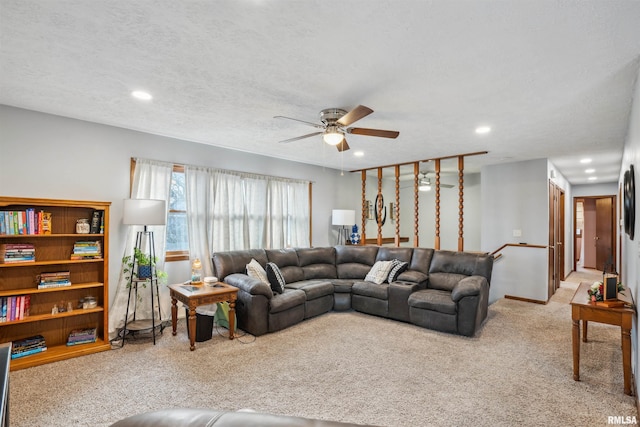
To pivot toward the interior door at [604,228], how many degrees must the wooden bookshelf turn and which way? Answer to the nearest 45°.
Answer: approximately 45° to its left

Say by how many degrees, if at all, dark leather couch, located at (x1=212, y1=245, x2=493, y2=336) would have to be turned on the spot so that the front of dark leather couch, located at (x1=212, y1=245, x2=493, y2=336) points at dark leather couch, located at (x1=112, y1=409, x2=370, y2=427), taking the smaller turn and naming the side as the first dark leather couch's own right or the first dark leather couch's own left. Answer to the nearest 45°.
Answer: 0° — it already faces it

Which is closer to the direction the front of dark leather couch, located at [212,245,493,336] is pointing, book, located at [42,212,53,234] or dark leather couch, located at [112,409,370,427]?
the dark leather couch

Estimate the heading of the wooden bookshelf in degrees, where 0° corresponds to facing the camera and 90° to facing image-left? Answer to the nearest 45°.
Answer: approximately 315°

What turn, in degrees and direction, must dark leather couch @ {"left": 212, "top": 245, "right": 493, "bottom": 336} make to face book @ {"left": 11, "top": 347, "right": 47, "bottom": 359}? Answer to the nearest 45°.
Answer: approximately 45° to its right

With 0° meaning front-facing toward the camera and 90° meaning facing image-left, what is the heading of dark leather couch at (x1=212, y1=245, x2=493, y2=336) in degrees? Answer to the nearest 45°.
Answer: approximately 0°

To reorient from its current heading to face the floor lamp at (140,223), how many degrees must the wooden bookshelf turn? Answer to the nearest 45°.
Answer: approximately 45° to its left

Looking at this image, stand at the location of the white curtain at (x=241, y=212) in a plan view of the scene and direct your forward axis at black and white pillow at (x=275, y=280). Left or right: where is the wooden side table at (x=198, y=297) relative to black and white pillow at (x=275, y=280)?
right

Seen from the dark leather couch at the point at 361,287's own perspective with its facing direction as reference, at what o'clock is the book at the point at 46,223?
The book is roughly at 2 o'clock from the dark leather couch.

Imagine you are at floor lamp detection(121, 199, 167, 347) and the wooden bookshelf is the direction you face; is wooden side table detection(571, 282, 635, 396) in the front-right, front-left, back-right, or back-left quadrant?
back-left

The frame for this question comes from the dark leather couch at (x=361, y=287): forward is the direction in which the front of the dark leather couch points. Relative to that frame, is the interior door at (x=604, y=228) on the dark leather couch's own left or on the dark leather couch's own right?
on the dark leather couch's own left
